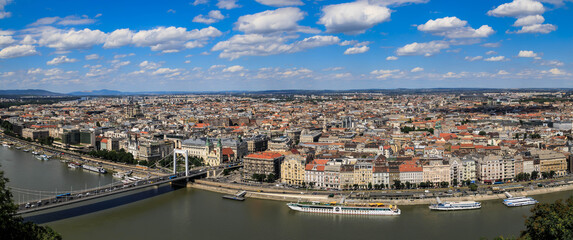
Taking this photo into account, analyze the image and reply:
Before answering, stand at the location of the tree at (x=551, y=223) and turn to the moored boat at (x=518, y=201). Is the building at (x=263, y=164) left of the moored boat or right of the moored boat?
left

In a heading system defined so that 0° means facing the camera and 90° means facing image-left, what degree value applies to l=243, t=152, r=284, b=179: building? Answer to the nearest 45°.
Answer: approximately 0°

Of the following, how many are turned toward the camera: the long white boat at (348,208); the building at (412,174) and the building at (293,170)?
2

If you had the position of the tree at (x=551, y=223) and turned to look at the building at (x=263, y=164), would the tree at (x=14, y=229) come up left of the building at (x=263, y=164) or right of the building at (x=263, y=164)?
left

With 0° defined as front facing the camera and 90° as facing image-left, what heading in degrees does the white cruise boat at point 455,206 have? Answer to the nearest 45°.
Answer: approximately 90°

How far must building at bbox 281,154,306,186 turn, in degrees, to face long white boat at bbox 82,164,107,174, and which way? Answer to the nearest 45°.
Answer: approximately 135° to its right

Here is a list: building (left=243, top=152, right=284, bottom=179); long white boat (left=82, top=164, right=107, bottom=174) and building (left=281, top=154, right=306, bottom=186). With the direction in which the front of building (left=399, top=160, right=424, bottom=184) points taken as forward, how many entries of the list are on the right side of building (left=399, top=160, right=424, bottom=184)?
3

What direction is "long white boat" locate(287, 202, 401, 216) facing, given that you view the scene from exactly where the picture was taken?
facing to the left of the viewer

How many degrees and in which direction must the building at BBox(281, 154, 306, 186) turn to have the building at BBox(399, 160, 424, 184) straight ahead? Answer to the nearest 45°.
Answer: approximately 90° to its left

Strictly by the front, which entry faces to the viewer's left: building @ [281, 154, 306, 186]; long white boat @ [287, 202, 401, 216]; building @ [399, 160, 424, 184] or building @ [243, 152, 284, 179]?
the long white boat

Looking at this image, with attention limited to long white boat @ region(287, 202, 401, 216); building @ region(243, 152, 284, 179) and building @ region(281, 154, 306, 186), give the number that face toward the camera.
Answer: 2
